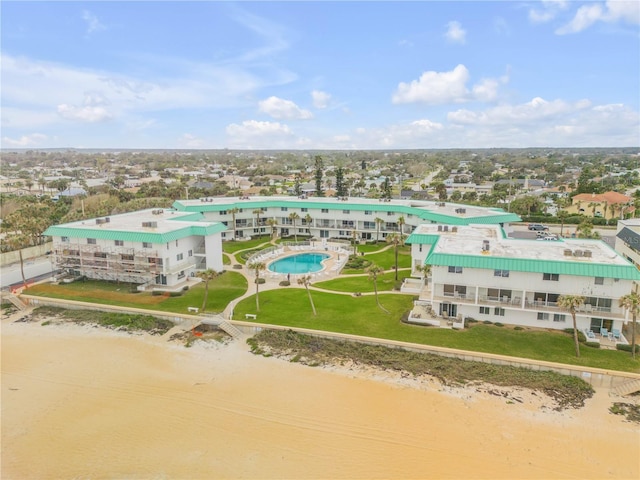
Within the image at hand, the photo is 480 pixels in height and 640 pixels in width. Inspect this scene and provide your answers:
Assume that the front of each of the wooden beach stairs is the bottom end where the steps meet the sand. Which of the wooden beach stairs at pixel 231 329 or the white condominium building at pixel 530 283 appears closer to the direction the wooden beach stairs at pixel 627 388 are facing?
the wooden beach stairs

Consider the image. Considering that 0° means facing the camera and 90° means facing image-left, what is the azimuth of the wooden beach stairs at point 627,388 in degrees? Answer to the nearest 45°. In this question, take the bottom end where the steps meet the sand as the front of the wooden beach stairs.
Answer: approximately 45°

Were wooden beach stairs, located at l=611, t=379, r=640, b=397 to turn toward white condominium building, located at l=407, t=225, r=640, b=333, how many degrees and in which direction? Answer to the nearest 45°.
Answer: approximately 90° to its right

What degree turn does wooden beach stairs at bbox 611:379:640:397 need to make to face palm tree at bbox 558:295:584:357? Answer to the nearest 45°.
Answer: approximately 90° to its right

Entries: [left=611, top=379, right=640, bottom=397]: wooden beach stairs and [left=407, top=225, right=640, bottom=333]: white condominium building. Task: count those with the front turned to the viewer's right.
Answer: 0

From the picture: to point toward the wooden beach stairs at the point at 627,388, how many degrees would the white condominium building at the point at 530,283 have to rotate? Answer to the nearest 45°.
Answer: approximately 45° to its left

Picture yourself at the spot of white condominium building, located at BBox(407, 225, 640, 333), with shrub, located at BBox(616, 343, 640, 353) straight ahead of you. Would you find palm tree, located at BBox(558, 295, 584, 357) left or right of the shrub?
right

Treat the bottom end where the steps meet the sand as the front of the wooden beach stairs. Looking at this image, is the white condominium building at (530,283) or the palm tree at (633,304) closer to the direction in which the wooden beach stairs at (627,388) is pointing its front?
the white condominium building

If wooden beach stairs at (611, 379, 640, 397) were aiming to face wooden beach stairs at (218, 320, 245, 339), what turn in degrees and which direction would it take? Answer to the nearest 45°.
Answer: approximately 45° to its right
